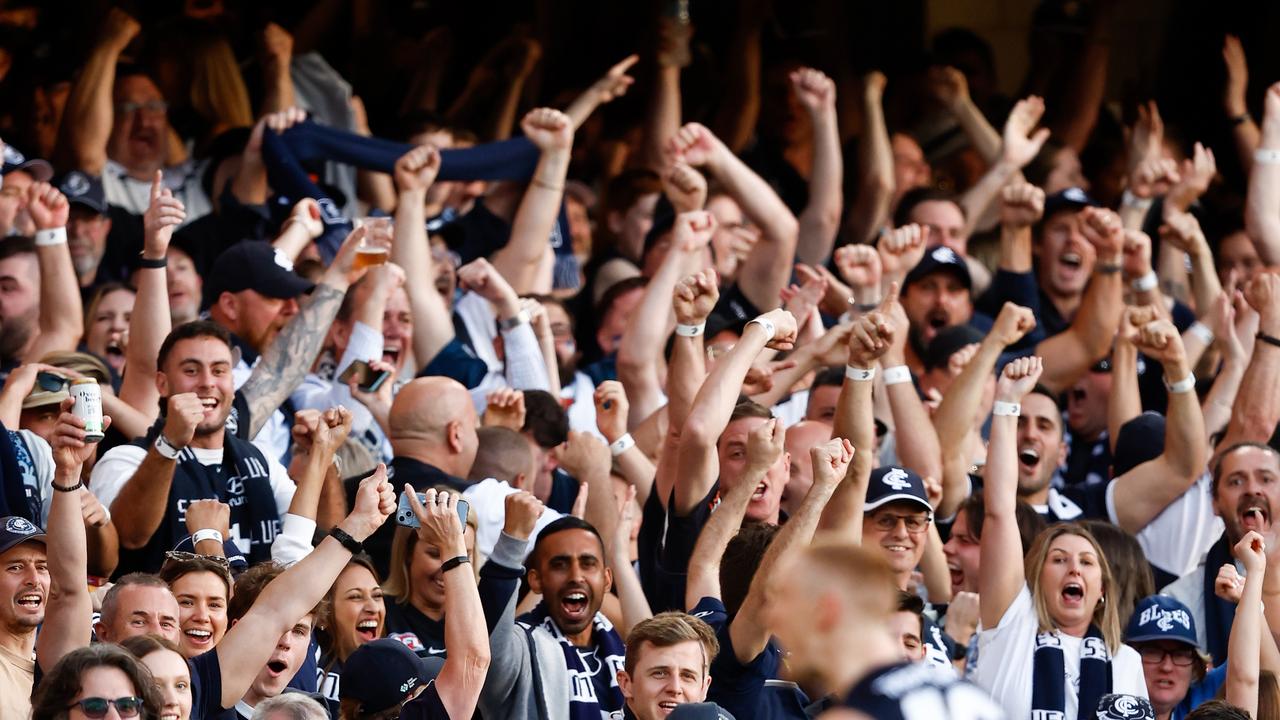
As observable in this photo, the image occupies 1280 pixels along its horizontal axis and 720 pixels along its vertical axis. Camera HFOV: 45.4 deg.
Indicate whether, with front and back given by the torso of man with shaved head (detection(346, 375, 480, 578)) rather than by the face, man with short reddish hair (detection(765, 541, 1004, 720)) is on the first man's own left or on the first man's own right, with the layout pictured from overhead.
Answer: on the first man's own right

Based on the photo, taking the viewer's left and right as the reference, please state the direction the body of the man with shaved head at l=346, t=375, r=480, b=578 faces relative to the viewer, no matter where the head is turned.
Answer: facing away from the viewer and to the right of the viewer

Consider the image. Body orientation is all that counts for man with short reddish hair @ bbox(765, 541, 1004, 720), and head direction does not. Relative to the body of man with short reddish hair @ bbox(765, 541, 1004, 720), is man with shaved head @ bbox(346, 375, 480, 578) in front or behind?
in front

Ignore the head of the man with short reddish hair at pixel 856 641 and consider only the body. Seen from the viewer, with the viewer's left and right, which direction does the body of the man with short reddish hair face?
facing away from the viewer and to the left of the viewer
